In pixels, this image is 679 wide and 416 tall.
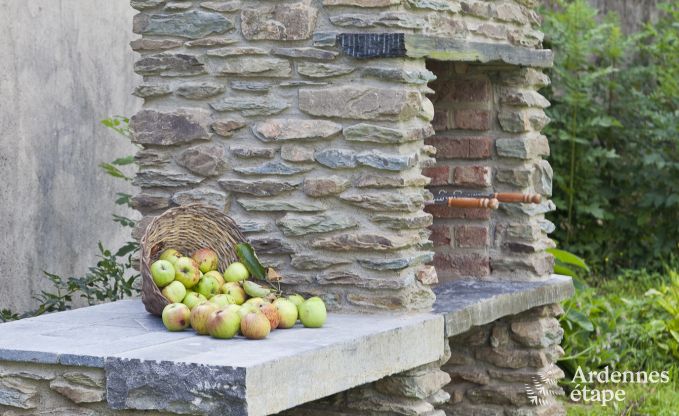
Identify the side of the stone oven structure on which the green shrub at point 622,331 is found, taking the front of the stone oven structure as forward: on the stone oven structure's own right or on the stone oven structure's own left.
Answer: on the stone oven structure's own left

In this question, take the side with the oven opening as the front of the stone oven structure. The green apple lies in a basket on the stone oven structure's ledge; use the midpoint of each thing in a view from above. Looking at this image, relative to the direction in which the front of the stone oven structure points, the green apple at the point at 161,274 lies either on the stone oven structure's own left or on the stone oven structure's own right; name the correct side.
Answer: on the stone oven structure's own right

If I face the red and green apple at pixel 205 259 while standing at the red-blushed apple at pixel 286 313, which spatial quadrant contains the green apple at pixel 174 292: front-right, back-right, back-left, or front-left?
front-left

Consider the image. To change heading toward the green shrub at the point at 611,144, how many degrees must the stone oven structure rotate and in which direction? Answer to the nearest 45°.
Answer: approximately 90° to its left

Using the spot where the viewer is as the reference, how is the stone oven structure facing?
facing the viewer and to the right of the viewer
